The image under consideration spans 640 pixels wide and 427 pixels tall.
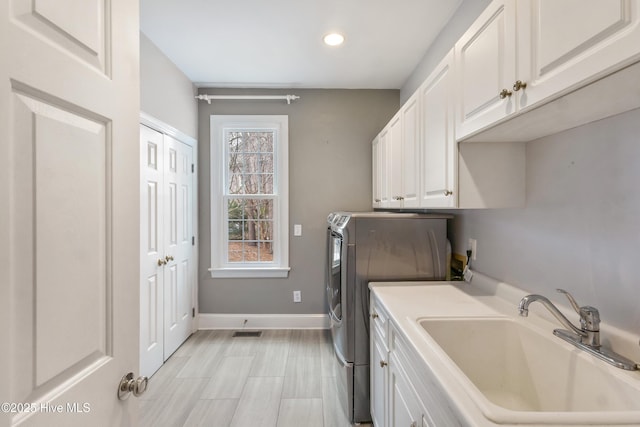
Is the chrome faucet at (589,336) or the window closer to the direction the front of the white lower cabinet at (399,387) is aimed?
the window

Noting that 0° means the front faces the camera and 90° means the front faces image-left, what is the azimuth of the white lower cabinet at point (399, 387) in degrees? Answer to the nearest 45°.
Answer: approximately 90°

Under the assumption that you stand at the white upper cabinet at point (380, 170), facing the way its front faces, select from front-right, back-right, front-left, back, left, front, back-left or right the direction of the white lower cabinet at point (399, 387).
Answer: left

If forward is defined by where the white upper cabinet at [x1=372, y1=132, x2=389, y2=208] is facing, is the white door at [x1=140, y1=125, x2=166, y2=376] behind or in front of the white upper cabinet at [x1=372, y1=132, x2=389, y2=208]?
in front

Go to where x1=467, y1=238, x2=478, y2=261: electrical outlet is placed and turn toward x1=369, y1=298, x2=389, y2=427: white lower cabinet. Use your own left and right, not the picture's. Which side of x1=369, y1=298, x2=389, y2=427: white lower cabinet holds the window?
right

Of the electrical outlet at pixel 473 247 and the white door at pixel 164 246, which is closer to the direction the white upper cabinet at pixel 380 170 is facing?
the white door

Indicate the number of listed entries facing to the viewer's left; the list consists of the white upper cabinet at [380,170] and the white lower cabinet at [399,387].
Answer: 2

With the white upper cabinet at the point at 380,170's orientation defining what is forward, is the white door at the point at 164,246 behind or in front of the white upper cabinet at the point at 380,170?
in front

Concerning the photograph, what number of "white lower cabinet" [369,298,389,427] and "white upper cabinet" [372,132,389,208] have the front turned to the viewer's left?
2

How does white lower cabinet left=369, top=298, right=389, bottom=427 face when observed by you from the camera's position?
facing to the left of the viewer

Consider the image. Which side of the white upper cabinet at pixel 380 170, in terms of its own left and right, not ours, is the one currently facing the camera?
left
